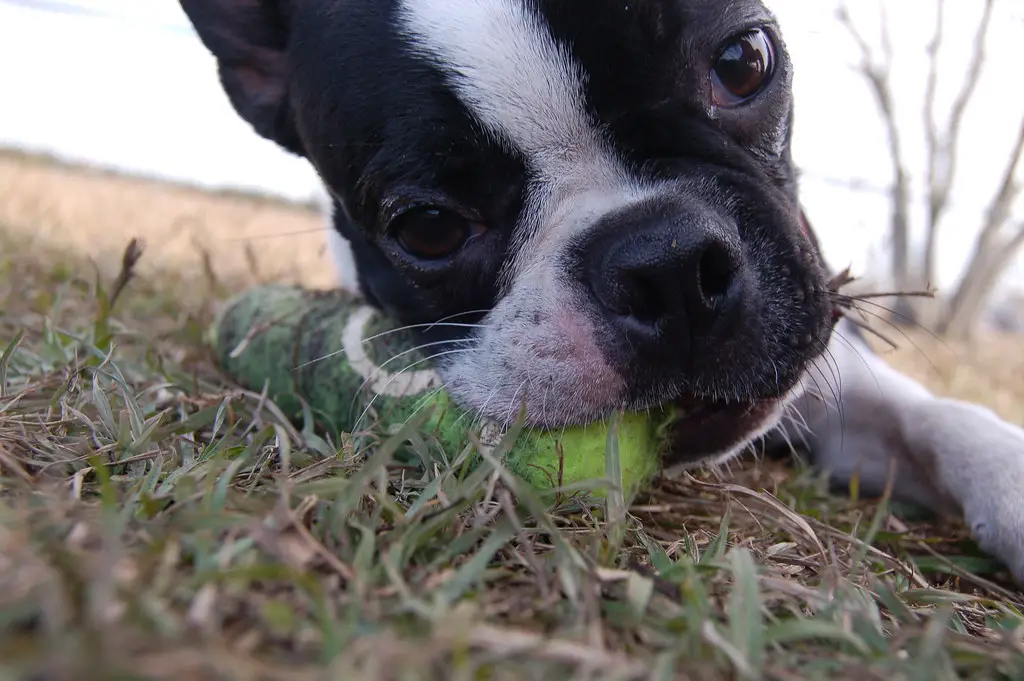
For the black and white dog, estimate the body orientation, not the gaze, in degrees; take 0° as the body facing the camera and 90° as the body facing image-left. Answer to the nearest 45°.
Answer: approximately 0°

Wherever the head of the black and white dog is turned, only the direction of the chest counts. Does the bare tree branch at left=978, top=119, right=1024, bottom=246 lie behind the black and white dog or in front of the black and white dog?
behind

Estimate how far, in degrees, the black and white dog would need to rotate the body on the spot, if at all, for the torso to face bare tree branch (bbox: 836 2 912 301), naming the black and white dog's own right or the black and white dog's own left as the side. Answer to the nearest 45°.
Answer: approximately 180°

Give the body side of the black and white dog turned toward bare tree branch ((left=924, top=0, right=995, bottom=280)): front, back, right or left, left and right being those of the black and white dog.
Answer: back
